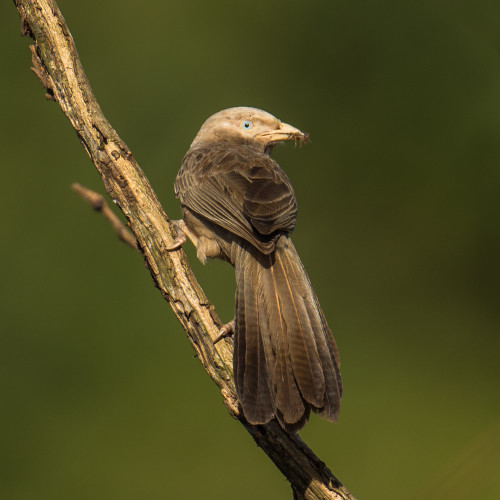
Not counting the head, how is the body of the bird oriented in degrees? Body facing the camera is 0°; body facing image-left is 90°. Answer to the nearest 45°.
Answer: approximately 135°

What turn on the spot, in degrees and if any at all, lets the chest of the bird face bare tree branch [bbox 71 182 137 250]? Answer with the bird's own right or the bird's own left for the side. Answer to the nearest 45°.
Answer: approximately 45° to the bird's own left
